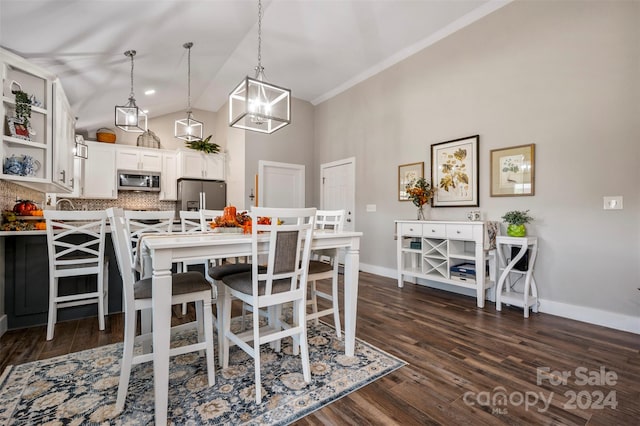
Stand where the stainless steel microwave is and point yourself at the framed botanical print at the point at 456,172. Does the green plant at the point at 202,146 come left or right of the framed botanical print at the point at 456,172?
left

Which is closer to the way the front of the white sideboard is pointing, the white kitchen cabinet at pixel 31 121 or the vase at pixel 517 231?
the white kitchen cabinet

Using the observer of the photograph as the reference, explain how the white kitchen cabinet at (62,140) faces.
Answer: facing to the right of the viewer

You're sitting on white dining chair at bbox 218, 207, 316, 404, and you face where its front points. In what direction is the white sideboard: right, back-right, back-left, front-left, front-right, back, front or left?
right

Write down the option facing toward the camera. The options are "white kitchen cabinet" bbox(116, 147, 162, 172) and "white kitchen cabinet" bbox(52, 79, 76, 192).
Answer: "white kitchen cabinet" bbox(116, 147, 162, 172)

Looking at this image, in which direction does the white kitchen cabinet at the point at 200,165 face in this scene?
toward the camera

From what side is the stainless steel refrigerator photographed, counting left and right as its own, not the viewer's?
front

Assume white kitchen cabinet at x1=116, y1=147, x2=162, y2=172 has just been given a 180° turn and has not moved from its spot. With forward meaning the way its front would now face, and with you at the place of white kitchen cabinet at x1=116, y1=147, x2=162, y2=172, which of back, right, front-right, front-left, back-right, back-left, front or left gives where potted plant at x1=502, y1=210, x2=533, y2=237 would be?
back-right

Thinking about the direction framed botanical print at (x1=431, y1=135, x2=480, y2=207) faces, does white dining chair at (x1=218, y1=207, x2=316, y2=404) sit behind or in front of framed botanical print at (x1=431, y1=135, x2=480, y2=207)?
in front

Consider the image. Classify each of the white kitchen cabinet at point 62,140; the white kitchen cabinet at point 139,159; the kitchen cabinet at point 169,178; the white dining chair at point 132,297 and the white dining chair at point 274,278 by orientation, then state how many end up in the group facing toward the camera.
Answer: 2

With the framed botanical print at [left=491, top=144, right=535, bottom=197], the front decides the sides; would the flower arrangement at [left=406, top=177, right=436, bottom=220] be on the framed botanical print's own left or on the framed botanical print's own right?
on the framed botanical print's own right

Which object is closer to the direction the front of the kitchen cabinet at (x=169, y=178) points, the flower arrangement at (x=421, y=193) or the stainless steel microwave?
the flower arrangement

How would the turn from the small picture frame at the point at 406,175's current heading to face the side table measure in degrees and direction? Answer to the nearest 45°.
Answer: approximately 90° to its left

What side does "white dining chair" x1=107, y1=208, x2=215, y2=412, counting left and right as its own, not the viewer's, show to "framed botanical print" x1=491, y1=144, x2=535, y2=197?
front

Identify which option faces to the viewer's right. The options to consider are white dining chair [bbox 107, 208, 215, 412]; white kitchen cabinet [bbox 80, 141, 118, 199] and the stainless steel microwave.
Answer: the white dining chair

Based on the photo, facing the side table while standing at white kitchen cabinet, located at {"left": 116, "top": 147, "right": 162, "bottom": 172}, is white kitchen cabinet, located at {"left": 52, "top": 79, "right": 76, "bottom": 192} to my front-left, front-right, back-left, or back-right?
front-right

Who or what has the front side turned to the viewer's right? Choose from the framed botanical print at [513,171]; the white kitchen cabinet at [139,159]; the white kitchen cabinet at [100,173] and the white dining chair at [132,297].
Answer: the white dining chair

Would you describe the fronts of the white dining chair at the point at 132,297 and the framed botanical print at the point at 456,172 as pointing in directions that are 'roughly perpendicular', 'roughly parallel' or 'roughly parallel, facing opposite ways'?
roughly parallel, facing opposite ways

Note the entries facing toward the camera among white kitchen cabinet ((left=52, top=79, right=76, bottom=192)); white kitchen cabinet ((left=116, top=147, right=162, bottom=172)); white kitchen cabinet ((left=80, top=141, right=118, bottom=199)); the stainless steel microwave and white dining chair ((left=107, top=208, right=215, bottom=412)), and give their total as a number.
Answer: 3

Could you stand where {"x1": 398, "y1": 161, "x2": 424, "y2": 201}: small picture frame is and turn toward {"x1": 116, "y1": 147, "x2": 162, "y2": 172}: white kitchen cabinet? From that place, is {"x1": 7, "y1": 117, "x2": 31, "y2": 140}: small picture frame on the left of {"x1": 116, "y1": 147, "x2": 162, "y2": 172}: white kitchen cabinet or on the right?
left
